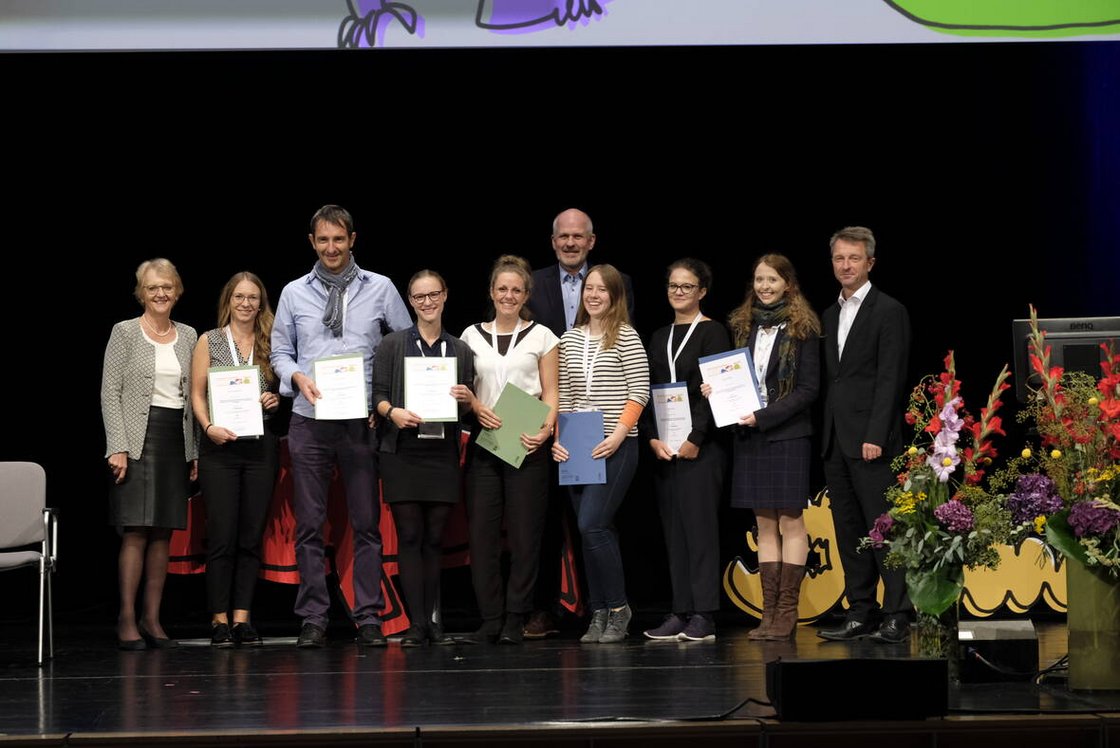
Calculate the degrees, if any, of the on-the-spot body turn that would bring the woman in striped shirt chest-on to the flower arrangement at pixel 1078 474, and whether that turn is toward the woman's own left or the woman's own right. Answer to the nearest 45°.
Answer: approximately 90° to the woman's own left

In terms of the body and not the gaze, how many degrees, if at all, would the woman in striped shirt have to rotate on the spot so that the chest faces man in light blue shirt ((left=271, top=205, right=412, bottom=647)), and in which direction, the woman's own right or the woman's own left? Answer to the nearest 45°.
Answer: approximately 45° to the woman's own right

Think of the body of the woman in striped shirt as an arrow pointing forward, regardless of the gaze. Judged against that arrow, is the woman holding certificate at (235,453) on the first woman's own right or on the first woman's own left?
on the first woman's own right

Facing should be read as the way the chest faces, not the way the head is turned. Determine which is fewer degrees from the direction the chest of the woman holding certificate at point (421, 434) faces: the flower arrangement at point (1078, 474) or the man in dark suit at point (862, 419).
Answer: the flower arrangement

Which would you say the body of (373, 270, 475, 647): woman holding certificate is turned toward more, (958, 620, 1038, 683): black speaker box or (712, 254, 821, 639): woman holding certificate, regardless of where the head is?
the black speaker box

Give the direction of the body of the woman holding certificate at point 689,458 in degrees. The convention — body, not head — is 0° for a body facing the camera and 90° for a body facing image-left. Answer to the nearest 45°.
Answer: approximately 45°

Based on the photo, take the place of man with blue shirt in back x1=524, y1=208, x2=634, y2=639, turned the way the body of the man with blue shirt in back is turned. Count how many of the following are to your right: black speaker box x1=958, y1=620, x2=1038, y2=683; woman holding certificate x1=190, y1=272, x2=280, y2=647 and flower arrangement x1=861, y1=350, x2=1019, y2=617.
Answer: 1

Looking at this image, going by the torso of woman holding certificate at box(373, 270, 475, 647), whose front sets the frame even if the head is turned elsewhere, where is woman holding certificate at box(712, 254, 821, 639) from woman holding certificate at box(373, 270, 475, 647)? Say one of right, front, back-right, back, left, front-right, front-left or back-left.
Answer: left

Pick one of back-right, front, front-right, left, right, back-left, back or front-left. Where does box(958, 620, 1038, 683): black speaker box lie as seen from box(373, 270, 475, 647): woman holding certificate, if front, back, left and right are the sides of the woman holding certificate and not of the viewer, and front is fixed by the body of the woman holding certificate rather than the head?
front-left

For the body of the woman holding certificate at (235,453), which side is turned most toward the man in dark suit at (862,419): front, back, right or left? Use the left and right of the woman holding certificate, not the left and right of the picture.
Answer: left
